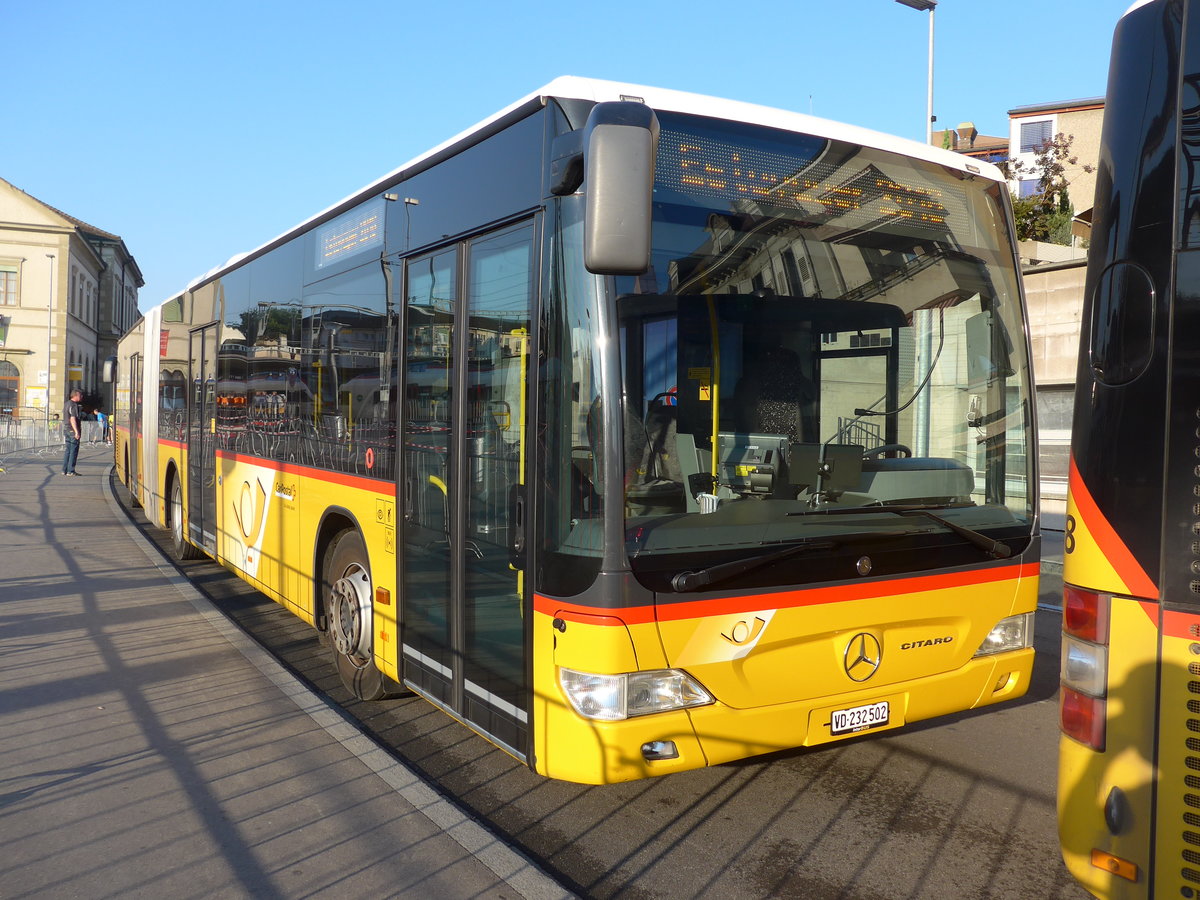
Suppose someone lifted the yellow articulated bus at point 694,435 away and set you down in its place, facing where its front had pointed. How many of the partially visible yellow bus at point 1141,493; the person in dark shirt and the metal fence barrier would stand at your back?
2

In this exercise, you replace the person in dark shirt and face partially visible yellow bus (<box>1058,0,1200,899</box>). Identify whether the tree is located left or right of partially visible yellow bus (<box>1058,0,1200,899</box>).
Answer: left

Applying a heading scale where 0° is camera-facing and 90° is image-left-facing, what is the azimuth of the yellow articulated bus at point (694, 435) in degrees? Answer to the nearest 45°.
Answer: approximately 315°

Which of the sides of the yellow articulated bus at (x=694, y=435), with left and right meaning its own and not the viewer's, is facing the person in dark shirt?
back

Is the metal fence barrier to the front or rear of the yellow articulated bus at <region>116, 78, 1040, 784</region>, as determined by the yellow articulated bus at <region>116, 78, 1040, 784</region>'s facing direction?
to the rear

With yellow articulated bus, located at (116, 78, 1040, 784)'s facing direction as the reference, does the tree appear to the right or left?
on its left

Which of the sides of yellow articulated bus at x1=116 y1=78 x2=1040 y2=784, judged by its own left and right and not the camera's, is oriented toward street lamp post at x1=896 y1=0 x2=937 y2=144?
left
